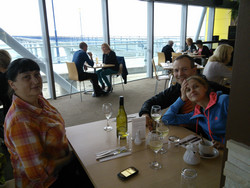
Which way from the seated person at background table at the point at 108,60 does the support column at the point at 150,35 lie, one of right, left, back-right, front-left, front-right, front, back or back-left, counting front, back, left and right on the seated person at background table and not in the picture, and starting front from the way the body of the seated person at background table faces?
back-right

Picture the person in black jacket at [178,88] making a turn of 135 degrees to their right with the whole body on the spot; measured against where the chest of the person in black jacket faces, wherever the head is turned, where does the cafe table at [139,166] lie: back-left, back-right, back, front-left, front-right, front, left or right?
back

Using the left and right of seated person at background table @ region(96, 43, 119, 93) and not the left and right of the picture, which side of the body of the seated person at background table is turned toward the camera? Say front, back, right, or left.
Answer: left

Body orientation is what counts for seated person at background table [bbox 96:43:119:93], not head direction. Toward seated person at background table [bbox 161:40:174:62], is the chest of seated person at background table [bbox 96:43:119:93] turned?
no

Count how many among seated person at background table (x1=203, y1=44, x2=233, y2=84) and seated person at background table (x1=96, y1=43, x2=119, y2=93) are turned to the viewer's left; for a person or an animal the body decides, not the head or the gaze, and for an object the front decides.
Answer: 1

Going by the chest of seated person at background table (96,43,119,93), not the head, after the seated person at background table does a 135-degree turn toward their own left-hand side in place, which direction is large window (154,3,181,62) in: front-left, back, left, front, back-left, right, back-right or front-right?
left

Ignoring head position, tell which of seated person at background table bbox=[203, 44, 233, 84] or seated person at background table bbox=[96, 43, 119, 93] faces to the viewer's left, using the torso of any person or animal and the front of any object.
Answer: seated person at background table bbox=[96, 43, 119, 93]

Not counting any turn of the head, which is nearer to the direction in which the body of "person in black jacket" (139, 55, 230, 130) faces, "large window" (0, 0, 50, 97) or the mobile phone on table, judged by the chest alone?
the mobile phone on table

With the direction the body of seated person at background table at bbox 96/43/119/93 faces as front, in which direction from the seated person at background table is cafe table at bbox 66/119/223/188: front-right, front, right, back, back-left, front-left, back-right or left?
left

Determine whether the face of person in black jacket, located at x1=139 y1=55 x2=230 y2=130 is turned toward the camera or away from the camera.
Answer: toward the camera

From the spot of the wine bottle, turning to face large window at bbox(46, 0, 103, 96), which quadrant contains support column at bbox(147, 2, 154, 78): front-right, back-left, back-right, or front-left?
front-right

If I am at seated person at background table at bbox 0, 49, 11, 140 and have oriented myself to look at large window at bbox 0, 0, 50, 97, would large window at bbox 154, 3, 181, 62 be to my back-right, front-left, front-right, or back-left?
front-right

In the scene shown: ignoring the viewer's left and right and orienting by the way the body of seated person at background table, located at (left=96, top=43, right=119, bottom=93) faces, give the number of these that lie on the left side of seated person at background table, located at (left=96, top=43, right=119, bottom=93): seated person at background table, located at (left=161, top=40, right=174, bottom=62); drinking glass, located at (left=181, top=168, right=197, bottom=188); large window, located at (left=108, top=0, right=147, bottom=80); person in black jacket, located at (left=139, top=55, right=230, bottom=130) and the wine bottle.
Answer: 3

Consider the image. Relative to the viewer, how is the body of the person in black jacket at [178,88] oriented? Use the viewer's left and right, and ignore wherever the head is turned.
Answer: facing the viewer and to the left of the viewer
